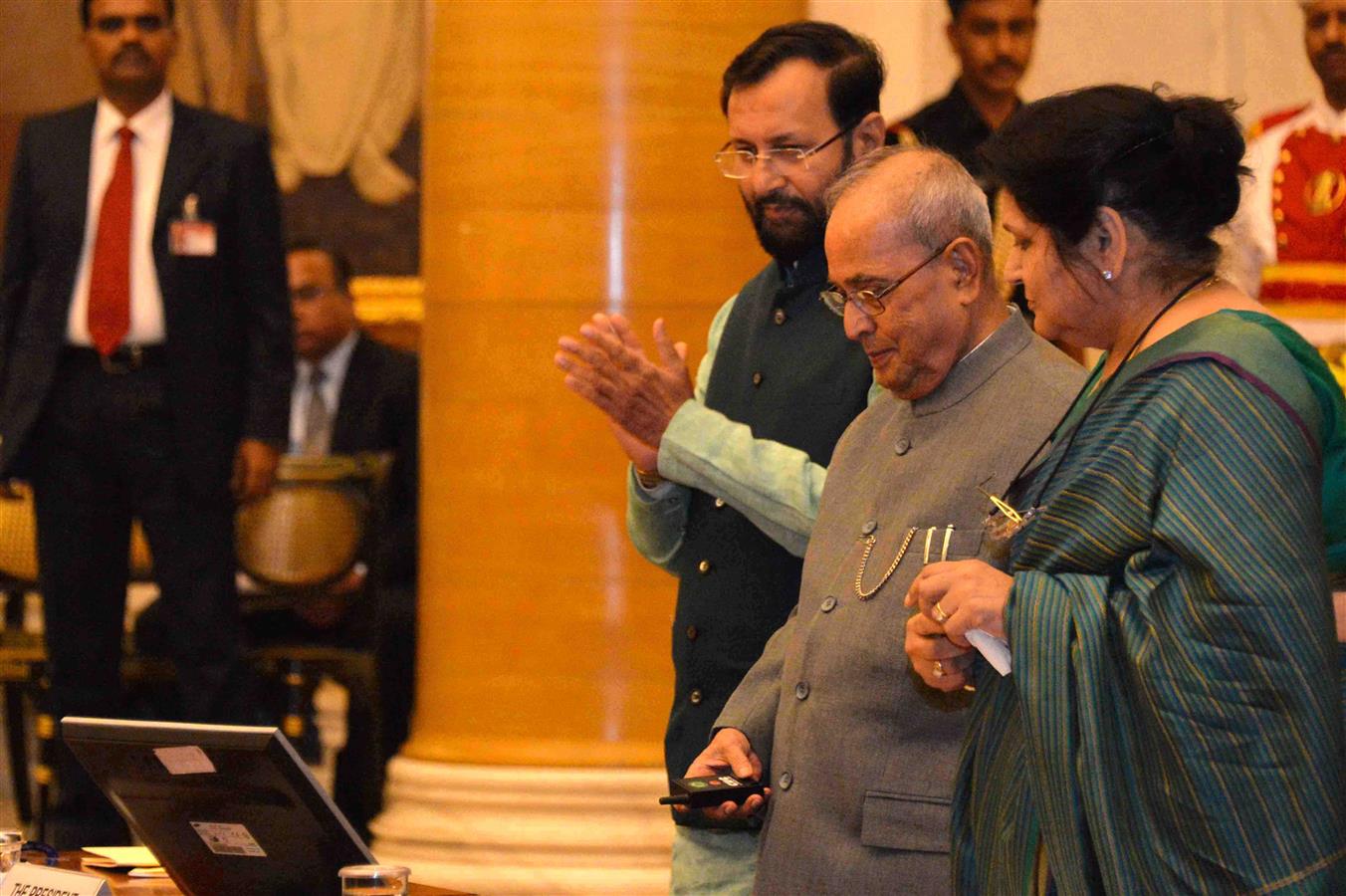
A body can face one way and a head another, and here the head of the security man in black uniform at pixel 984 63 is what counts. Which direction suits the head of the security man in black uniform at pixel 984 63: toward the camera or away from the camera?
toward the camera

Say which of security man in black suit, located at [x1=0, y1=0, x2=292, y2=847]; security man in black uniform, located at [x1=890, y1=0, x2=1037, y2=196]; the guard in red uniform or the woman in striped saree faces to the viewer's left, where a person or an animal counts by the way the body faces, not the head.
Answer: the woman in striped saree

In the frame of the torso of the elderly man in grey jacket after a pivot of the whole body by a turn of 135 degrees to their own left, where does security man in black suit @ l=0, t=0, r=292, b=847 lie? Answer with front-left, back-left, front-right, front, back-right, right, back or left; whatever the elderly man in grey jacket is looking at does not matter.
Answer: back-left

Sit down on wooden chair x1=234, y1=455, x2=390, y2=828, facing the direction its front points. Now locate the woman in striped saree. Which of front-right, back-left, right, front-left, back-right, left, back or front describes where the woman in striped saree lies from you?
front-left

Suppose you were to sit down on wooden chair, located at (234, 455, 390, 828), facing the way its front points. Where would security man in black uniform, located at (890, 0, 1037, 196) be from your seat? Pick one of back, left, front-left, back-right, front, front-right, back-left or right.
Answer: left

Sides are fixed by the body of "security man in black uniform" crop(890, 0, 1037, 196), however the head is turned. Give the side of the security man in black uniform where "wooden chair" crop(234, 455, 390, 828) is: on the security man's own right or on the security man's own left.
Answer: on the security man's own right

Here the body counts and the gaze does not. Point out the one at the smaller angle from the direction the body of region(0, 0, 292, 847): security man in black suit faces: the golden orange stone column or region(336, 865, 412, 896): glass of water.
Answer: the glass of water

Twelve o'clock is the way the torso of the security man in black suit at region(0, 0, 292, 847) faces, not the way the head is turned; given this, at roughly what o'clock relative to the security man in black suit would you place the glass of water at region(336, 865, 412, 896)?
The glass of water is roughly at 12 o'clock from the security man in black suit.

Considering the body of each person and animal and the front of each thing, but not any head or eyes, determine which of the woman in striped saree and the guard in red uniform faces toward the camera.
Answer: the guard in red uniform

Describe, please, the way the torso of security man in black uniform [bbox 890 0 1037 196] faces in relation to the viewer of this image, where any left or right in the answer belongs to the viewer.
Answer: facing the viewer

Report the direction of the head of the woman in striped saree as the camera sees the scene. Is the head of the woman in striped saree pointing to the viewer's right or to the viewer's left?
to the viewer's left

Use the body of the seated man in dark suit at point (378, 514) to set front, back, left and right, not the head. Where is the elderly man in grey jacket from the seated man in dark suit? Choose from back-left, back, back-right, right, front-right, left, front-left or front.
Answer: front-left

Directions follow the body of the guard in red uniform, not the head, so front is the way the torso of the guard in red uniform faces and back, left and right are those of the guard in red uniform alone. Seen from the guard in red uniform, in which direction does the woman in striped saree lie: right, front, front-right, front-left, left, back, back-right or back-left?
front

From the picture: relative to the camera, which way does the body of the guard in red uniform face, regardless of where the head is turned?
toward the camera

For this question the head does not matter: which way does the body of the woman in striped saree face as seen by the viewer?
to the viewer's left

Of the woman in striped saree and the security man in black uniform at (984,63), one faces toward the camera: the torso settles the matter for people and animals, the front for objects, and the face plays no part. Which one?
the security man in black uniform

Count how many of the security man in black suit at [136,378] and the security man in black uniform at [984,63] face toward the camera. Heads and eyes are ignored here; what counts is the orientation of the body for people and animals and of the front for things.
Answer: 2
